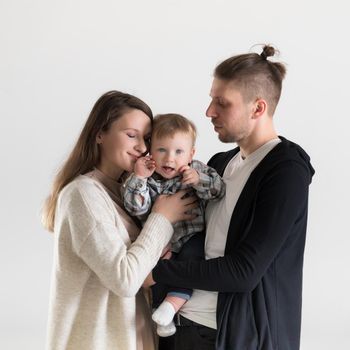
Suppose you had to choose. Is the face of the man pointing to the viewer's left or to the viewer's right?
to the viewer's left

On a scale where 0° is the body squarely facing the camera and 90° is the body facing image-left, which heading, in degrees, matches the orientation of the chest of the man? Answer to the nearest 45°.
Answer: approximately 45°
